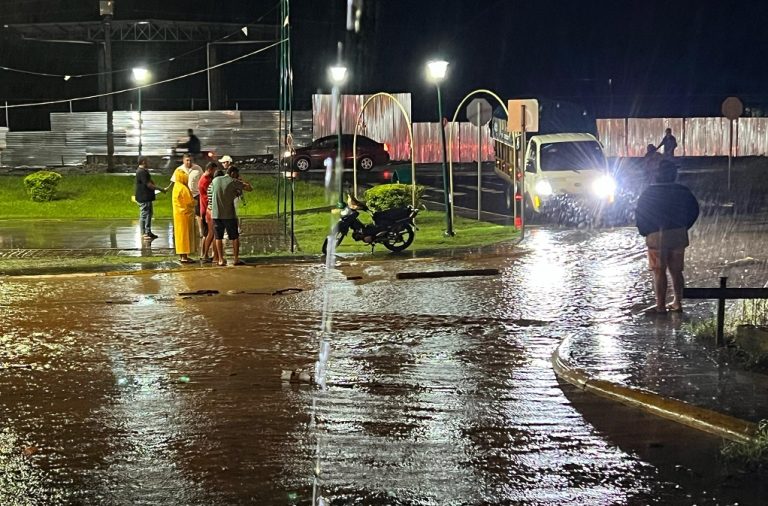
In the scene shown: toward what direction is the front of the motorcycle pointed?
to the viewer's left

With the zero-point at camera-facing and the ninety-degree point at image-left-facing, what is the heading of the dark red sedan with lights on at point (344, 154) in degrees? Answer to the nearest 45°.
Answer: approximately 90°

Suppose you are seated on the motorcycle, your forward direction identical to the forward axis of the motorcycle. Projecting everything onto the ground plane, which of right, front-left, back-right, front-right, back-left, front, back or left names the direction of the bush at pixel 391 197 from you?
right

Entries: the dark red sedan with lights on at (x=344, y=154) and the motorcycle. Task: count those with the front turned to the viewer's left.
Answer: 2
